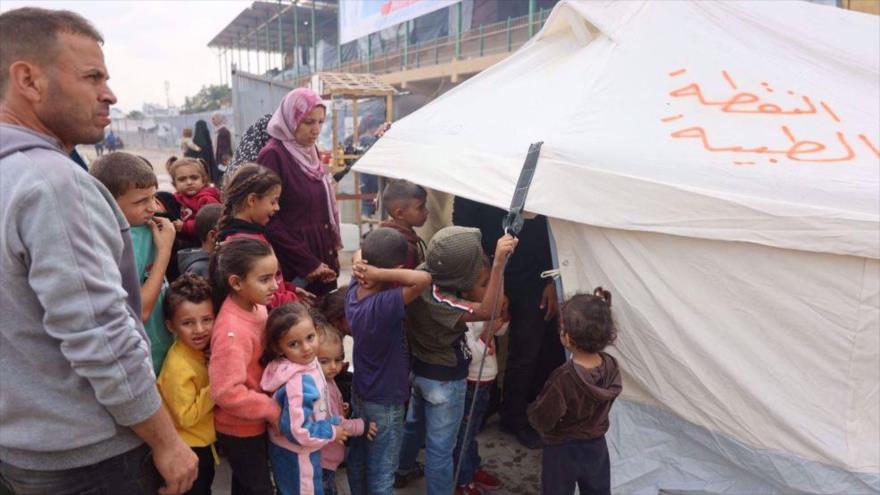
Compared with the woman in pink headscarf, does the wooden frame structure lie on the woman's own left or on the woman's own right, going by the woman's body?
on the woman's own left

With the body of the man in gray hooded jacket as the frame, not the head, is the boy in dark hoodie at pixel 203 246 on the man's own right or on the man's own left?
on the man's own left

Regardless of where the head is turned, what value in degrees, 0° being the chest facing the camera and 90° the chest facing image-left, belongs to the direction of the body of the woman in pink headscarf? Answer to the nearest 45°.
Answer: approximately 315°

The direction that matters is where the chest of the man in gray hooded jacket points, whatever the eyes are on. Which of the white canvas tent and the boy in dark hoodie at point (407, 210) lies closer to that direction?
the white canvas tent

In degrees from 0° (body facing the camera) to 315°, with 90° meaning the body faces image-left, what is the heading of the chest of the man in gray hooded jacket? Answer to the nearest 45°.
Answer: approximately 270°

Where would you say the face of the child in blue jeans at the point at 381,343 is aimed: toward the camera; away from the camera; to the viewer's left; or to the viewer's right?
away from the camera
